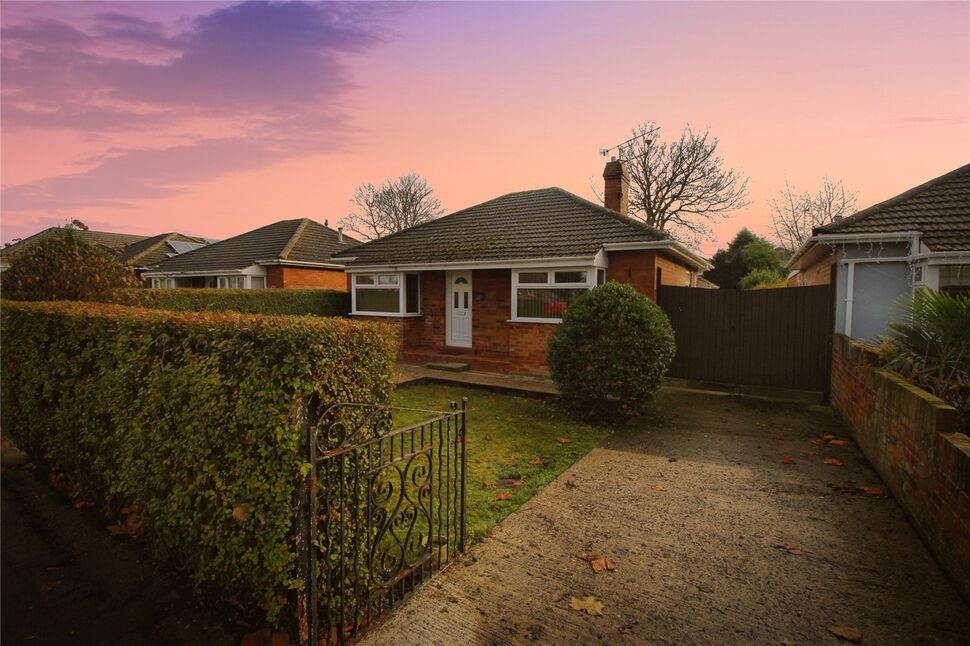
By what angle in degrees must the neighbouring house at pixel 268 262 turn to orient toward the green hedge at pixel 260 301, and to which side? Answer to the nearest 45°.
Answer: approximately 45° to its left

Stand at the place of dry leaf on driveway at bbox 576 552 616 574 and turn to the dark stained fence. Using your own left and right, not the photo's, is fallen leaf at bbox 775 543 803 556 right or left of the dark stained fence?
right

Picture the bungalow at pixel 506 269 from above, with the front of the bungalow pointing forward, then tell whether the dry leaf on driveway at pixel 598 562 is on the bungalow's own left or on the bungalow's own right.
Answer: on the bungalow's own left

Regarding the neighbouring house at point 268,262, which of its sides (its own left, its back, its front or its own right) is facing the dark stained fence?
left

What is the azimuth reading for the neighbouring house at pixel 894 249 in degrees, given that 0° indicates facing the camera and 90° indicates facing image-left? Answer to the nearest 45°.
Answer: approximately 0°

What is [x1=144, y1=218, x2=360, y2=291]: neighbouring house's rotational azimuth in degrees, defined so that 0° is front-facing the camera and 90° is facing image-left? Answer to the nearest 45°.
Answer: approximately 45°

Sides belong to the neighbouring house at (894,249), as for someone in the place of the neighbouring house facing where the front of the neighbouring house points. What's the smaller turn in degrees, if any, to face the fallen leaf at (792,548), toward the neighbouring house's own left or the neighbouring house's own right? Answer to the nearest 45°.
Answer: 0° — it already faces it
